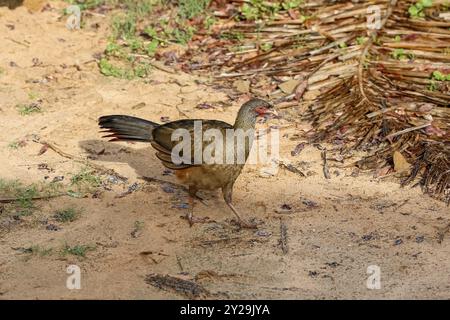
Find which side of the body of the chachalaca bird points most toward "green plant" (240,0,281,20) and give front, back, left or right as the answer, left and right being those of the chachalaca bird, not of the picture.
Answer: left

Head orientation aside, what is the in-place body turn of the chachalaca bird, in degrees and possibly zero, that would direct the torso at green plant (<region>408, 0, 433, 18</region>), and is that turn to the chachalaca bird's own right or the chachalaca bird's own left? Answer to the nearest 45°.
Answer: approximately 45° to the chachalaca bird's own left

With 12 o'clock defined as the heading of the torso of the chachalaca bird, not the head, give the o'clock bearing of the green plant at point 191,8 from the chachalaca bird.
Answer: The green plant is roughly at 9 o'clock from the chachalaca bird.

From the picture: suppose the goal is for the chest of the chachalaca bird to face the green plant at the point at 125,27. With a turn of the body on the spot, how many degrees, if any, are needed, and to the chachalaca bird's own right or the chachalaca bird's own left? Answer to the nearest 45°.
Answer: approximately 90° to the chachalaca bird's own left

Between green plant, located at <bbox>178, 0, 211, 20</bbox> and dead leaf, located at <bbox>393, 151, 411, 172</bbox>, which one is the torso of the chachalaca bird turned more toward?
the dead leaf

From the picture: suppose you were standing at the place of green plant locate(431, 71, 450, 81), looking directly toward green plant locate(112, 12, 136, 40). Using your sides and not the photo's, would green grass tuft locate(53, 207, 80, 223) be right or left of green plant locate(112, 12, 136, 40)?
left

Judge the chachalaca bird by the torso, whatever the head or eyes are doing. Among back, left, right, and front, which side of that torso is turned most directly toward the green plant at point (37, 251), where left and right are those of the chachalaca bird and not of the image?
back

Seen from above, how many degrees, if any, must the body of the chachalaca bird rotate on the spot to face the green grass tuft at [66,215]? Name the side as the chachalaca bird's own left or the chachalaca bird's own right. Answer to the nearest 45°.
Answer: approximately 180°

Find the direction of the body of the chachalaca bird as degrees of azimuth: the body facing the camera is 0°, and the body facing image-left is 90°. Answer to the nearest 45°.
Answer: approximately 270°

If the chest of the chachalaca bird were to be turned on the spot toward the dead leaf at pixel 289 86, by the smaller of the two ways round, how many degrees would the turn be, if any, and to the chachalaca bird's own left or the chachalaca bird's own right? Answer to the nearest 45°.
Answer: approximately 45° to the chachalaca bird's own left
